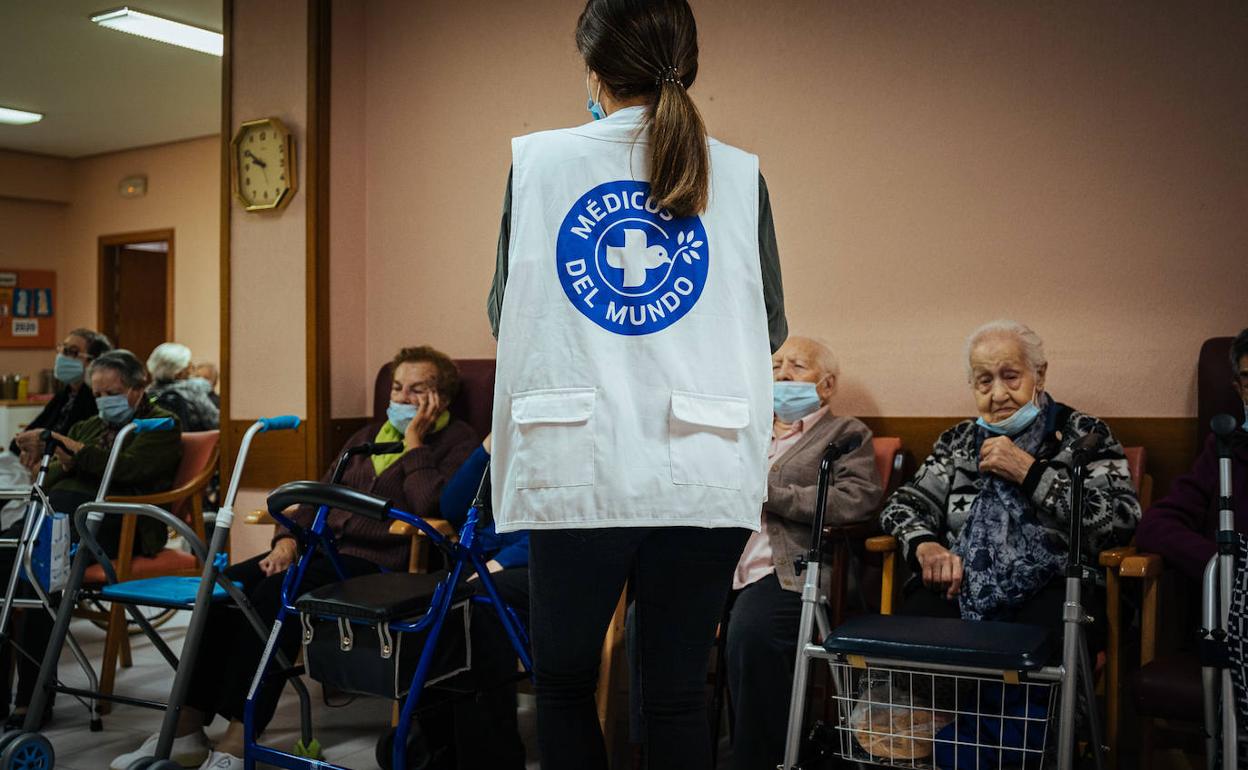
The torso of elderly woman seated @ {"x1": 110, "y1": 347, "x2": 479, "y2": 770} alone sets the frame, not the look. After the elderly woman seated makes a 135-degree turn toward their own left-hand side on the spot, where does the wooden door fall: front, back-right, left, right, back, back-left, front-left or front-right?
left

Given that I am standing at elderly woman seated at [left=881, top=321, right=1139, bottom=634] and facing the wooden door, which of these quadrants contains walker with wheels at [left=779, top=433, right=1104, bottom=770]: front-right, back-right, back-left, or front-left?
back-left

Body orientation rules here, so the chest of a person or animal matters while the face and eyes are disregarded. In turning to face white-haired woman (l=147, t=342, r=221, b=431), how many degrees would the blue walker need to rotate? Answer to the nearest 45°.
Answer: approximately 135° to its right

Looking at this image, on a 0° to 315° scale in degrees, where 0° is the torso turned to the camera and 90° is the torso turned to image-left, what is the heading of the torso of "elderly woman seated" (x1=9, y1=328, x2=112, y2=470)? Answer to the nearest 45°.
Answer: approximately 45°

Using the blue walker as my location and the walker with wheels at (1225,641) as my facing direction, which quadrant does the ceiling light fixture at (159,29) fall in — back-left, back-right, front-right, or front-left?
back-left

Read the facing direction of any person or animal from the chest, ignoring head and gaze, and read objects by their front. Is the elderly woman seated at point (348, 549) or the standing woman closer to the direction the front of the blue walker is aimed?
the standing woman

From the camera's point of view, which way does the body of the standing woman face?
away from the camera

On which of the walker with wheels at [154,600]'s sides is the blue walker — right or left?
on its left
